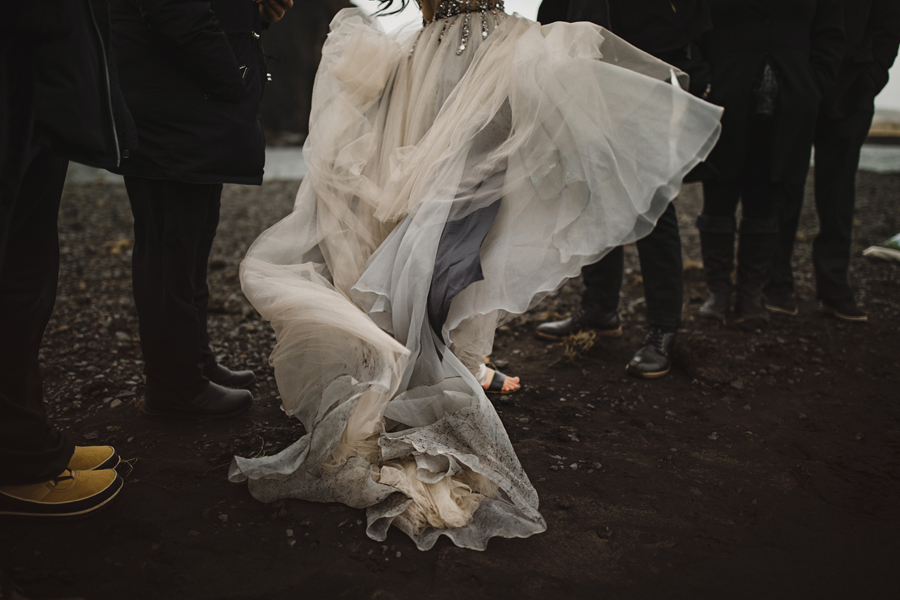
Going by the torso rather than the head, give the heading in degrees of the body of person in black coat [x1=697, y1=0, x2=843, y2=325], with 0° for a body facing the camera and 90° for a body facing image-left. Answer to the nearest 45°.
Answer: approximately 0°

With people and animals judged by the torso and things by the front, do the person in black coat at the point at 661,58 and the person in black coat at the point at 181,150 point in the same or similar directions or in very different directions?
very different directions

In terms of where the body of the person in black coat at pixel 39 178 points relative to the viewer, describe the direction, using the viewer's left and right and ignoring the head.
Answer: facing to the right of the viewer

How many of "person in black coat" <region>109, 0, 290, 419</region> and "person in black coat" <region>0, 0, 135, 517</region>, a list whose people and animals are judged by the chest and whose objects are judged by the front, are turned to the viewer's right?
2

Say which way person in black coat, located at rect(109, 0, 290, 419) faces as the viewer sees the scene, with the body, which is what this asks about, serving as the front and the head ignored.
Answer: to the viewer's right

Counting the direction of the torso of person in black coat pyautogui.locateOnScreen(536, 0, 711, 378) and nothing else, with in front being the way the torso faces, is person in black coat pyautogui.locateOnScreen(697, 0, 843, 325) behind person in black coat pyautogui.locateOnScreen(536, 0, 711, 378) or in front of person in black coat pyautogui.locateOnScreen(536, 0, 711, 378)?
behind
